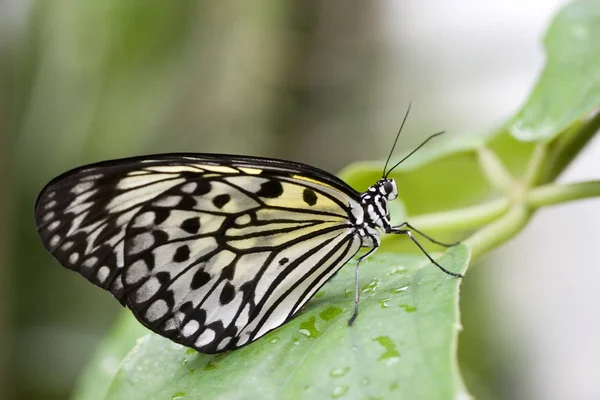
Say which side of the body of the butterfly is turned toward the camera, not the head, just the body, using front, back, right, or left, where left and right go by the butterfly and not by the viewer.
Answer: right

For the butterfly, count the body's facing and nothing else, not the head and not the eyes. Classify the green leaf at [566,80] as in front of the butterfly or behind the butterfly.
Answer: in front
